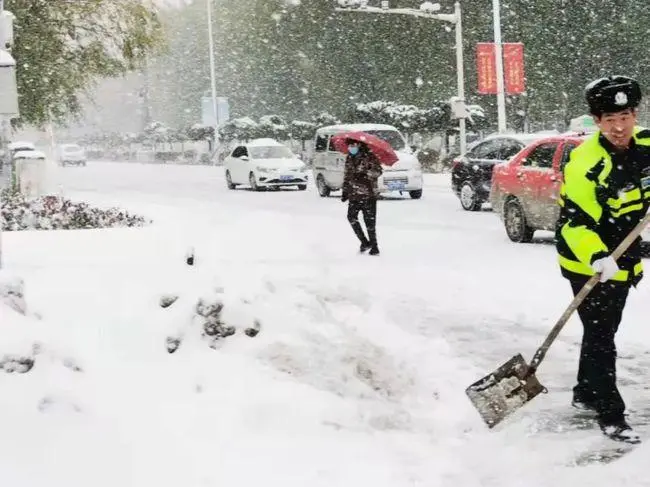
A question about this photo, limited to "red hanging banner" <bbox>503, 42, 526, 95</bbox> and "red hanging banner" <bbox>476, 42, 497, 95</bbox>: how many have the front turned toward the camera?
2

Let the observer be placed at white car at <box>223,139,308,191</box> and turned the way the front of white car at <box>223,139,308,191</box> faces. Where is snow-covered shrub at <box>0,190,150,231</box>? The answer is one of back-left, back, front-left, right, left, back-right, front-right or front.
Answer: front-right

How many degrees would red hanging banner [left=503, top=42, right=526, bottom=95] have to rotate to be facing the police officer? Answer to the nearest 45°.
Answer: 0° — it already faces them

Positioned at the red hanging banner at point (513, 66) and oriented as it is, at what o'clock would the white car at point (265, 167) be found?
The white car is roughly at 2 o'clock from the red hanging banner.

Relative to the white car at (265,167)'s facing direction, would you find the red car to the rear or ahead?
ahead

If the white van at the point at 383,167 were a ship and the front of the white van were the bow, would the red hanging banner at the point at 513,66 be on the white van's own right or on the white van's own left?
on the white van's own left

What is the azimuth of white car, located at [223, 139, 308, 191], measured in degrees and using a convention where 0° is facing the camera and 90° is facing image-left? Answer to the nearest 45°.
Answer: approximately 315°

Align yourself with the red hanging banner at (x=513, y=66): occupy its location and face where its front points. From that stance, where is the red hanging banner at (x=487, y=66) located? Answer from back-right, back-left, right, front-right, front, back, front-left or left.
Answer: front-right

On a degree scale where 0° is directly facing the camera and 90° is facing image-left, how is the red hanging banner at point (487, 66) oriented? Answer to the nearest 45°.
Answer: approximately 0°
